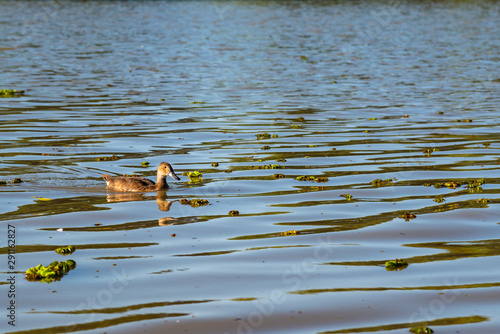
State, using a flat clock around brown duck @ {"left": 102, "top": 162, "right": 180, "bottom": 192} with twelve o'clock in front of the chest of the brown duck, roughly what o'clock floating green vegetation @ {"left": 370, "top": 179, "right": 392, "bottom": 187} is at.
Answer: The floating green vegetation is roughly at 12 o'clock from the brown duck.

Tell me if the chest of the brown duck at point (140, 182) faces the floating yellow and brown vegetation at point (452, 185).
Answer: yes

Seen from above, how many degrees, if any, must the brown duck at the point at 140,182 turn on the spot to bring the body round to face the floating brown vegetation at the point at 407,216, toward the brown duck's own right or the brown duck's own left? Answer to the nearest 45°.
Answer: approximately 45° to the brown duck's own right

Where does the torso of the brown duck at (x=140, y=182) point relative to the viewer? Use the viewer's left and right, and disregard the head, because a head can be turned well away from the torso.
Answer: facing to the right of the viewer

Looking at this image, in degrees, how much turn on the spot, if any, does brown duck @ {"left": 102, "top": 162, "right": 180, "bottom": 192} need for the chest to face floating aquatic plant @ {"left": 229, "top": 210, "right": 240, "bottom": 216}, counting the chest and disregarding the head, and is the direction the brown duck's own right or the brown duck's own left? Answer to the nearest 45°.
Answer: approximately 45° to the brown duck's own right

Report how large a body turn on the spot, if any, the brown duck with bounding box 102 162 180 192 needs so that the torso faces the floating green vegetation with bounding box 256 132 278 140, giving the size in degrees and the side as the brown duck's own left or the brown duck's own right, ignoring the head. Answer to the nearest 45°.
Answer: approximately 45° to the brown duck's own left

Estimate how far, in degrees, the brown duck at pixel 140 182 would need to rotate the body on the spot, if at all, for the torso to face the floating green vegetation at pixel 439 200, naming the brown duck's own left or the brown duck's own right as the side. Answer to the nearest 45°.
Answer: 0° — it already faces it
